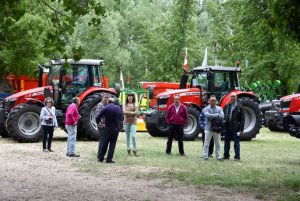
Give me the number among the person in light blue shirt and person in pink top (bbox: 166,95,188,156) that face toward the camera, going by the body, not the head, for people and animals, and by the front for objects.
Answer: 2

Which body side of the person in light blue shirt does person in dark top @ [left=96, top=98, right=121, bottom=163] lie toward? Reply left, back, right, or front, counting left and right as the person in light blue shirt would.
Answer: right

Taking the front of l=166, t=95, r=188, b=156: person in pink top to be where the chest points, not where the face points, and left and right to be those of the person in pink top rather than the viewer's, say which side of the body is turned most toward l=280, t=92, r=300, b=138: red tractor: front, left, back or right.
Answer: left

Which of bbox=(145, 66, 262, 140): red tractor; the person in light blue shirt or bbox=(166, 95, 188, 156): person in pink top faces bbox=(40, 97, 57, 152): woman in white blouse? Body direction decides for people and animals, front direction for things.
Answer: the red tractor

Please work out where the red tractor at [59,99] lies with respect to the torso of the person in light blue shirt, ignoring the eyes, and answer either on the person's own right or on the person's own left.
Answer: on the person's own right

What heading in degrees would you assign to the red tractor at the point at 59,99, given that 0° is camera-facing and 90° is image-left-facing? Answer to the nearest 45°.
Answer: approximately 45°

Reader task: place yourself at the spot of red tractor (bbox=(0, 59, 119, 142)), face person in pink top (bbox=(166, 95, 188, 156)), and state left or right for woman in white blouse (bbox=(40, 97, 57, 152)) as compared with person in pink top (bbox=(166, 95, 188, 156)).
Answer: right

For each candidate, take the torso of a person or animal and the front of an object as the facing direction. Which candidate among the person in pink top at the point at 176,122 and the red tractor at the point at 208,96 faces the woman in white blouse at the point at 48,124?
the red tractor

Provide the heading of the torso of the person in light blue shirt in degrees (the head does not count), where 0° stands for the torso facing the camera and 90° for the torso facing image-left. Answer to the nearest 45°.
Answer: approximately 0°
